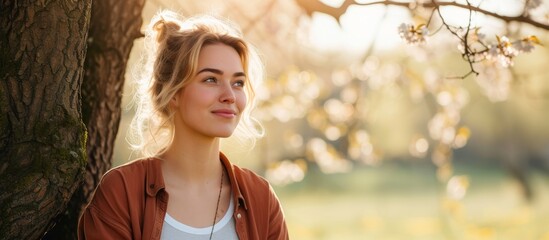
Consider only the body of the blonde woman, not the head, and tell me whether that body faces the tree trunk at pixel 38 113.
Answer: no

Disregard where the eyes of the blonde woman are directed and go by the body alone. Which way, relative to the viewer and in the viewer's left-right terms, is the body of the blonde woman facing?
facing the viewer and to the right of the viewer

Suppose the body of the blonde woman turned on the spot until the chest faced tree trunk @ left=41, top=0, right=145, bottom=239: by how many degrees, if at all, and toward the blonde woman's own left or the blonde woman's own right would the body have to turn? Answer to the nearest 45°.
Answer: approximately 180°

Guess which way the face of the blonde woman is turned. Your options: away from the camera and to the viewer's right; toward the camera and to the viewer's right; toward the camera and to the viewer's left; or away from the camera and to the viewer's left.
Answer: toward the camera and to the viewer's right
